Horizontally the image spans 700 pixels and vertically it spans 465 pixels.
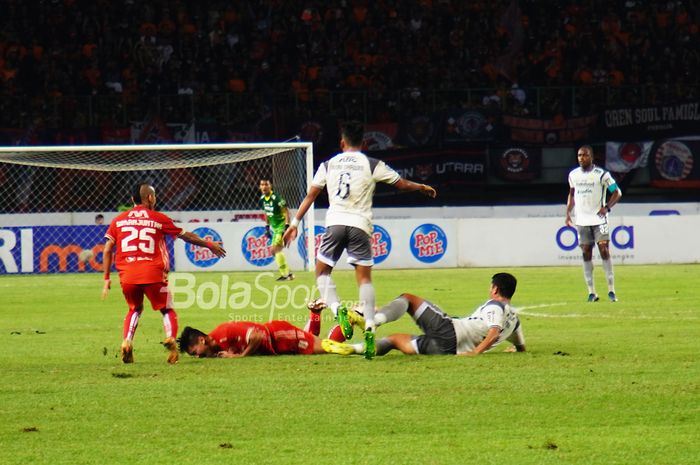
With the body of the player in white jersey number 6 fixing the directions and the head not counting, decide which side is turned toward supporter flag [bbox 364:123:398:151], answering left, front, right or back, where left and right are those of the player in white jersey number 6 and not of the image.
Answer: front

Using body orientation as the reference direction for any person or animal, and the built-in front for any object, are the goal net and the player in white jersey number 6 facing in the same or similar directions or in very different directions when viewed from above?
very different directions

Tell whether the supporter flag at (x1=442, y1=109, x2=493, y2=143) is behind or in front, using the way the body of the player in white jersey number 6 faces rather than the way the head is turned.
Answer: in front

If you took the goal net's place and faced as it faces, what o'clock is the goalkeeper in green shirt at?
The goalkeeper in green shirt is roughly at 11 o'clock from the goal net.

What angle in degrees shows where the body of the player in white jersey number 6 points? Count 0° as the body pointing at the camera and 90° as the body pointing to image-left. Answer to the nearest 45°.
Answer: approximately 180°

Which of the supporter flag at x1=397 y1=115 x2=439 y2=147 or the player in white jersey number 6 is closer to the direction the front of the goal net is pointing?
the player in white jersey number 6

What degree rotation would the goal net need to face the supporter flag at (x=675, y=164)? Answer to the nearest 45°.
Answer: approximately 90° to its left

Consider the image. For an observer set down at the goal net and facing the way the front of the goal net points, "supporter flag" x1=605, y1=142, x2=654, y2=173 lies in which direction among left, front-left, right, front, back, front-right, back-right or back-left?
left

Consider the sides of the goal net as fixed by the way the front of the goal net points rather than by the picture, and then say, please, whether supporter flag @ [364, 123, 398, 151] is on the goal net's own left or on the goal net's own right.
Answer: on the goal net's own left
